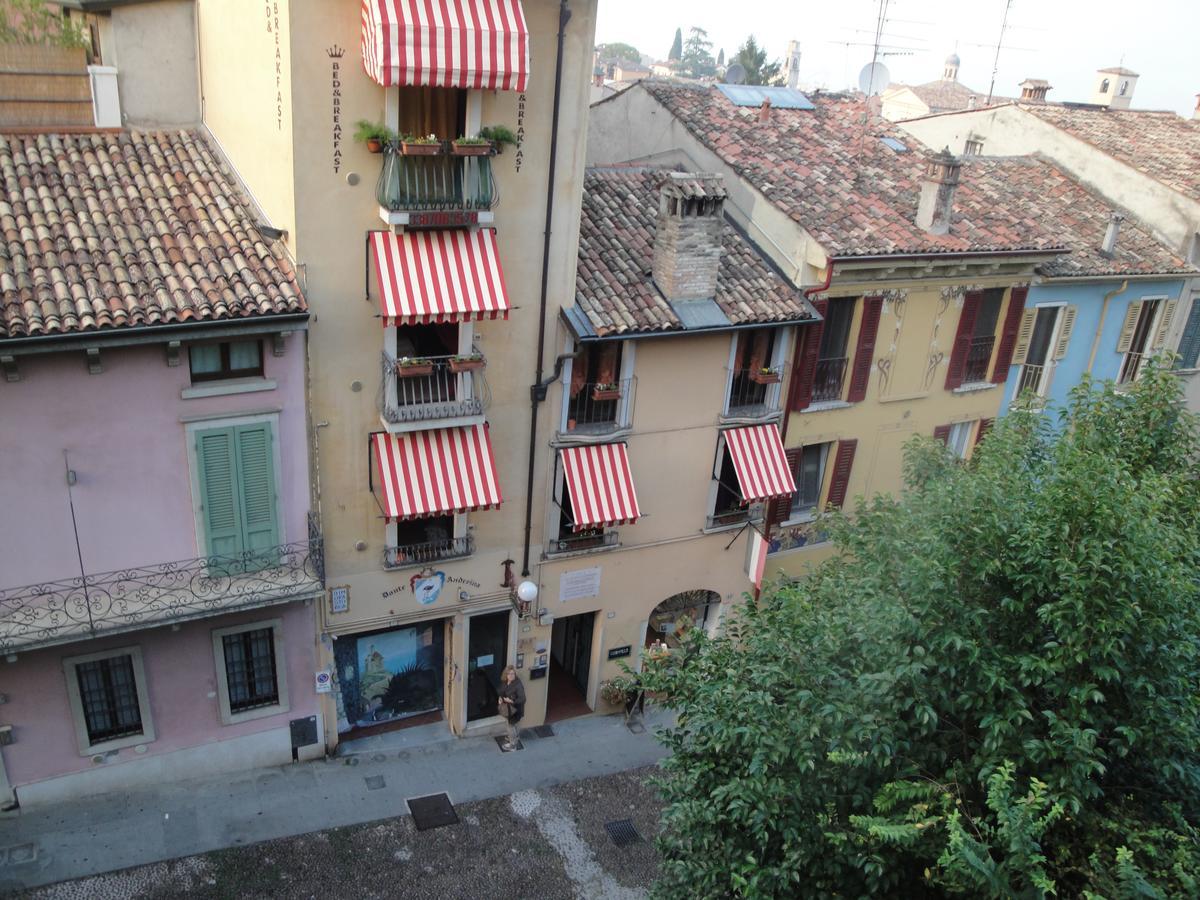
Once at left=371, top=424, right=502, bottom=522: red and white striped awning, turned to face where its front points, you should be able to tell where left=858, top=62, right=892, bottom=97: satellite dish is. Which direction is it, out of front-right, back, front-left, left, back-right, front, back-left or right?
back-left

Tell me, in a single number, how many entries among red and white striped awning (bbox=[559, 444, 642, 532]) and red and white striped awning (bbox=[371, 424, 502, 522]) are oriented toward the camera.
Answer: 2

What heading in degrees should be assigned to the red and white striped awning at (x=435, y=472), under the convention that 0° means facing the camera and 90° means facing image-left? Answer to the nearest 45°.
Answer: approximately 0°

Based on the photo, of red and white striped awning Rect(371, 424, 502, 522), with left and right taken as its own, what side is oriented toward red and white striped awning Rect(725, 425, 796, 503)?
left

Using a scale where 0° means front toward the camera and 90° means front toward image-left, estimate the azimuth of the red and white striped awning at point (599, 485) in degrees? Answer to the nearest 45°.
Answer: approximately 0°
